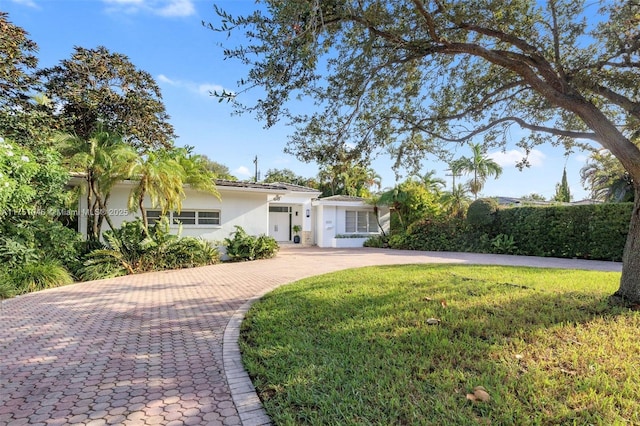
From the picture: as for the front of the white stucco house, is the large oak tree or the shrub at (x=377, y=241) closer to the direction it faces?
the large oak tree

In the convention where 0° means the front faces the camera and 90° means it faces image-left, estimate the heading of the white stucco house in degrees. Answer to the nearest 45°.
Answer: approximately 0°

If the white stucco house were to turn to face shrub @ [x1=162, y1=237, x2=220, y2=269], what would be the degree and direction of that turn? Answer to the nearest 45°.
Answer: approximately 45° to its right

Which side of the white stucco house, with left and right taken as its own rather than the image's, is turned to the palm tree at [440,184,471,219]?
left

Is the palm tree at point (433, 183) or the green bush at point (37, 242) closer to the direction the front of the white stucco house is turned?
the green bush

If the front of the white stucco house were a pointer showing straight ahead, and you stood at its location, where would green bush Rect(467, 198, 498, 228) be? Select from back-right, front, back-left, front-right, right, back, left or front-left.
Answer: left

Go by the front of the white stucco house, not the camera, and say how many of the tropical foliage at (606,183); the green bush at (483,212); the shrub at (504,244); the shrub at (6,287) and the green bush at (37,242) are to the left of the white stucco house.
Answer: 3

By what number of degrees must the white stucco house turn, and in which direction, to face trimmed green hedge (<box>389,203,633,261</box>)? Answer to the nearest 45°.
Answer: approximately 90° to its left

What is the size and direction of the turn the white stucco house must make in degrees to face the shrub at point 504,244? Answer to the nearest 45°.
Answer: approximately 90° to its left

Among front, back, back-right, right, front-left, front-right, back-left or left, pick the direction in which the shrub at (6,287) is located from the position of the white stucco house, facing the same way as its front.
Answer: front-right
